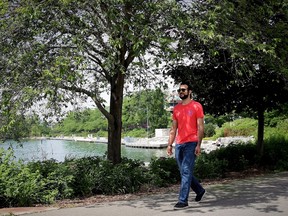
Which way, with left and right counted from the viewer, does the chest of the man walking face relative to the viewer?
facing the viewer and to the left of the viewer

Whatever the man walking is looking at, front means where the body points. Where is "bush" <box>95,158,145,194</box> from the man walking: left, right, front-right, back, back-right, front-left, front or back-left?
right

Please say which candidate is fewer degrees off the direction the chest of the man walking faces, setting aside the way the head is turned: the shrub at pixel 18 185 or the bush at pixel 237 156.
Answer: the shrub

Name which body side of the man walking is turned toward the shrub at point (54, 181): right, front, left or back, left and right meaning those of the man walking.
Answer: right

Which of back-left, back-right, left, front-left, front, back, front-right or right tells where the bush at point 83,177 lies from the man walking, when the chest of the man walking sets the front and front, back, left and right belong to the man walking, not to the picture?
right

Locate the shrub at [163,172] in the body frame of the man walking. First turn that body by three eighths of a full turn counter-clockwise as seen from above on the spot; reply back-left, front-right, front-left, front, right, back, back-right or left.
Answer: left

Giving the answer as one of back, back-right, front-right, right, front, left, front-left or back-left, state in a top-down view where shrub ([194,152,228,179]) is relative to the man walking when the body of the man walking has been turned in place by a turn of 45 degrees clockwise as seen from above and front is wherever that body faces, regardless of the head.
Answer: right

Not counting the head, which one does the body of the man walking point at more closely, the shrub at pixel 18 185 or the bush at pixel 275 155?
the shrub

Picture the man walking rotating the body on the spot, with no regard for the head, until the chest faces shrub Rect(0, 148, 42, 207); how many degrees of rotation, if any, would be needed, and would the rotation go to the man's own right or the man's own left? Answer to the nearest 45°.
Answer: approximately 45° to the man's own right
